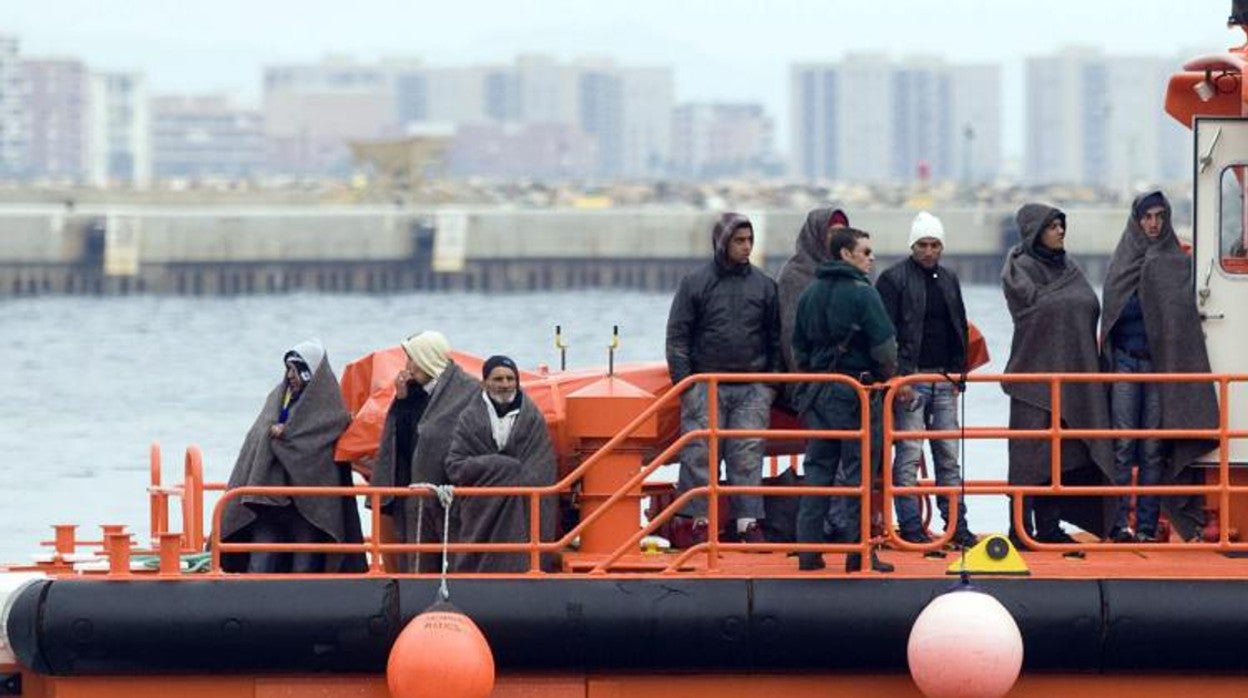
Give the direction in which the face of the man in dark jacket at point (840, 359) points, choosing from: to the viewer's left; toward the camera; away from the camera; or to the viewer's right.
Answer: to the viewer's right

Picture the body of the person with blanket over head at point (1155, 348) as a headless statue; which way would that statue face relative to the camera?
toward the camera

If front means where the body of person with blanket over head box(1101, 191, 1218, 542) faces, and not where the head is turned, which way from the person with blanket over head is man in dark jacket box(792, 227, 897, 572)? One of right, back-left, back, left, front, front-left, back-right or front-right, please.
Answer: front-right

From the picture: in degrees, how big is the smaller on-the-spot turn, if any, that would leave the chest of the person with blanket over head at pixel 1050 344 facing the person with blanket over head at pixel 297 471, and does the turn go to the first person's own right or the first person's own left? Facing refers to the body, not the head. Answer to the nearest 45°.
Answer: approximately 135° to the first person's own right

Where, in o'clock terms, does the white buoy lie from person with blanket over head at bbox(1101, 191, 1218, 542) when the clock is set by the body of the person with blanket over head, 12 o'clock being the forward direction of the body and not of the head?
The white buoy is roughly at 1 o'clock from the person with blanket over head.

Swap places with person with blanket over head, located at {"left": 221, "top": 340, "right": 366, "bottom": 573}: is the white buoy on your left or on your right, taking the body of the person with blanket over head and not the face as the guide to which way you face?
on your left

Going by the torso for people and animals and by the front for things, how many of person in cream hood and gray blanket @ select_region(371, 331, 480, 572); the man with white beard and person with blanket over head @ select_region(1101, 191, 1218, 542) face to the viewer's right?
0

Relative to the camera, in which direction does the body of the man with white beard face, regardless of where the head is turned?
toward the camera

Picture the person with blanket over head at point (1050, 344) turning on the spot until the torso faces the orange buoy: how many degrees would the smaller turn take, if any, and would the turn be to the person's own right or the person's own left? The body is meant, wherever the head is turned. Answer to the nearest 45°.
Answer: approximately 90° to the person's own right
